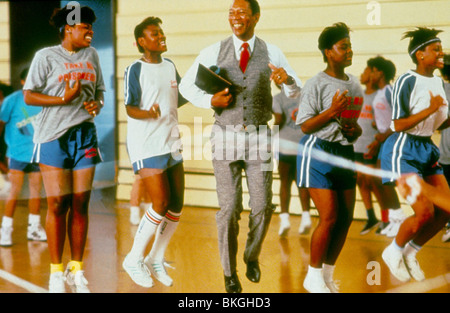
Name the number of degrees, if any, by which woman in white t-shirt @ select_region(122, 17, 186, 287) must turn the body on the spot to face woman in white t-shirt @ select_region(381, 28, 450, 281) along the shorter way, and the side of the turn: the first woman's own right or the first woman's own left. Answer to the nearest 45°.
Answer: approximately 45° to the first woman's own left

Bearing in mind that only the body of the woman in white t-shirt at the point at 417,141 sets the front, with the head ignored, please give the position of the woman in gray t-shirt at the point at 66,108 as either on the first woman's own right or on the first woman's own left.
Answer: on the first woman's own right

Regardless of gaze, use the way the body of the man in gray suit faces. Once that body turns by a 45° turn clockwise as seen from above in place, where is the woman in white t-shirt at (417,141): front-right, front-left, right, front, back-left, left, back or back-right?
back-left

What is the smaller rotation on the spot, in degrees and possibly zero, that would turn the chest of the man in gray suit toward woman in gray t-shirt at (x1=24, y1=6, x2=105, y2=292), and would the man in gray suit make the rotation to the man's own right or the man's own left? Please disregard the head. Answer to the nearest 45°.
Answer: approximately 90° to the man's own right
